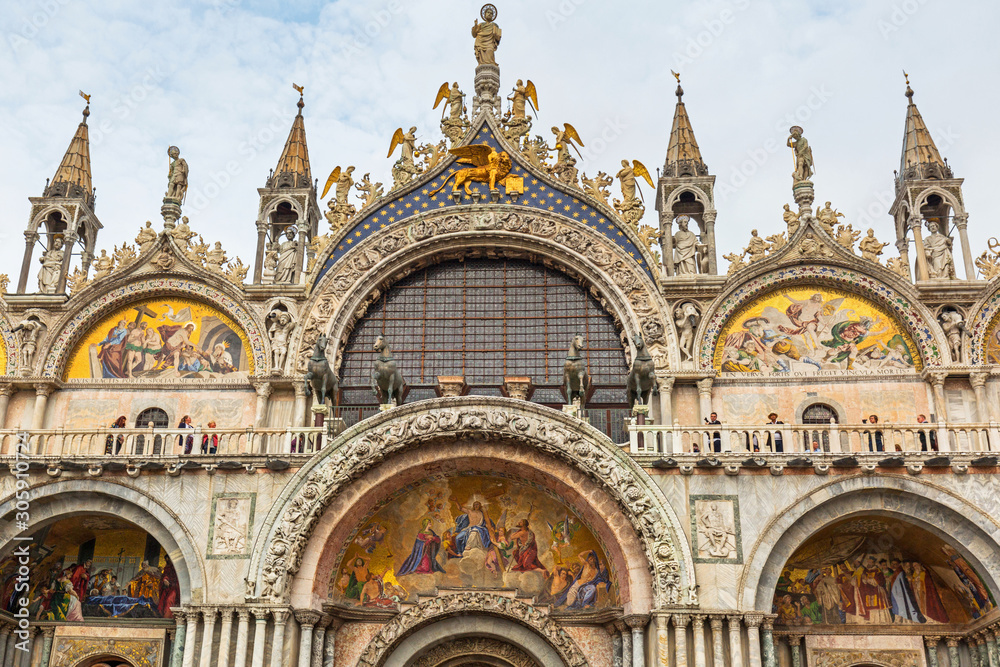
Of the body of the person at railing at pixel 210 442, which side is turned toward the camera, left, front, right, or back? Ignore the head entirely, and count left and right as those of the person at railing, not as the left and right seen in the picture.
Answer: front

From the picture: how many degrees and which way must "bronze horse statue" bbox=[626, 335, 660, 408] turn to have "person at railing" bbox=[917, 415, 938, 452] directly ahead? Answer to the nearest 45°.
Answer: approximately 90° to its left

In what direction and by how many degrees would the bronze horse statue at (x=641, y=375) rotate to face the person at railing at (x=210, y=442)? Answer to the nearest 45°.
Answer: approximately 90° to its right

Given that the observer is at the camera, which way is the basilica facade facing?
facing the viewer

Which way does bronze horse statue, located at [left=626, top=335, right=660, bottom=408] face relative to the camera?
toward the camera

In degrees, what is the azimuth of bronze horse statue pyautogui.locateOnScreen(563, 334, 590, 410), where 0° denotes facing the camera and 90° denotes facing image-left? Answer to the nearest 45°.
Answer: approximately 0°

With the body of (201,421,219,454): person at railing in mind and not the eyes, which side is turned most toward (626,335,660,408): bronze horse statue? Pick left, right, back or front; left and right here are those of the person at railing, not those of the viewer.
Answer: left

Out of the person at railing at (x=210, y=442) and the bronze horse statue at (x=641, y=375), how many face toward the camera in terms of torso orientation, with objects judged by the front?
2

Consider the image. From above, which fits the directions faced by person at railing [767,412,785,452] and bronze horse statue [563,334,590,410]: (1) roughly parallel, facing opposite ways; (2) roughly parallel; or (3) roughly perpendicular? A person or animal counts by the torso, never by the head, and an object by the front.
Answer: roughly parallel

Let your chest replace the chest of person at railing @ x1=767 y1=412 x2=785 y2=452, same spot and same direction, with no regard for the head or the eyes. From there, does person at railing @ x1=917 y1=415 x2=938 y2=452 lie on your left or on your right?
on your left

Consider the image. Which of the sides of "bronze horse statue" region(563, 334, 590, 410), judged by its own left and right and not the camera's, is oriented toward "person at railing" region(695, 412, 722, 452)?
left

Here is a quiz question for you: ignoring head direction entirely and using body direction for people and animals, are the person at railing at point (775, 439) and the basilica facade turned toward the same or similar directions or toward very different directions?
same or similar directions

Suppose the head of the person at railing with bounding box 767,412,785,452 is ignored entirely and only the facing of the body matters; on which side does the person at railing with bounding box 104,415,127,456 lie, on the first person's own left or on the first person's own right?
on the first person's own right
